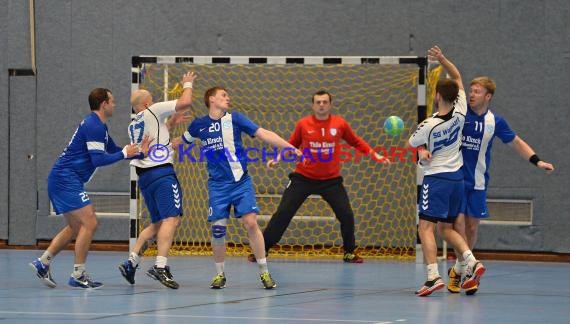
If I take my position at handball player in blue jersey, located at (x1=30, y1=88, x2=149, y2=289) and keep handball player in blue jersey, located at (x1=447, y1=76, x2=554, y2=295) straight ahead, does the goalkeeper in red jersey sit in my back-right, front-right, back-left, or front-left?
front-left

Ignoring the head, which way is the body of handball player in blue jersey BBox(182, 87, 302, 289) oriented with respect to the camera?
toward the camera

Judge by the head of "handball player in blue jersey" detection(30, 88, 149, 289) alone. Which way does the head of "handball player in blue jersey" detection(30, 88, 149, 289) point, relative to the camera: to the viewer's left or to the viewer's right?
to the viewer's right

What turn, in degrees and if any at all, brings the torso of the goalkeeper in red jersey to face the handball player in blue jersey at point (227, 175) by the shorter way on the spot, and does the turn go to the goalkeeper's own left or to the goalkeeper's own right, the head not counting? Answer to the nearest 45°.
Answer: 0° — they already face them

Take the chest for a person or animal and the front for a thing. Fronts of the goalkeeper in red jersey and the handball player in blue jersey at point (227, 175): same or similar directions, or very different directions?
same or similar directions

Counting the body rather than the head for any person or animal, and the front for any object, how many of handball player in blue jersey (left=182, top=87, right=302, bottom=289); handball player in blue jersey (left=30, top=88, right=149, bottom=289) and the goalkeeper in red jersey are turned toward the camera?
2

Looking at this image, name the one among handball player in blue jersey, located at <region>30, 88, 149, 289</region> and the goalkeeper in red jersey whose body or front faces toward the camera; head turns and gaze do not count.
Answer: the goalkeeper in red jersey

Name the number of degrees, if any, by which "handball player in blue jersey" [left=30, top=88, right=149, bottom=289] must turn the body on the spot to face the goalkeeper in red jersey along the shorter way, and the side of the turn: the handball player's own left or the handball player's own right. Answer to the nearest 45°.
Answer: approximately 45° to the handball player's own left

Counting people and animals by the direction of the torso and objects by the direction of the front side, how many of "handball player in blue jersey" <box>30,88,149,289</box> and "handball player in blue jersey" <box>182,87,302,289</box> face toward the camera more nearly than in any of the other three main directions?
1

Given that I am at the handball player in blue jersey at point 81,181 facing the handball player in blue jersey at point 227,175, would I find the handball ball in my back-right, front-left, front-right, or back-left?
front-left

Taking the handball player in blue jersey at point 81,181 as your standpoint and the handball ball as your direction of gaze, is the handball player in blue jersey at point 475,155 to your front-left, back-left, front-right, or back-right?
front-right

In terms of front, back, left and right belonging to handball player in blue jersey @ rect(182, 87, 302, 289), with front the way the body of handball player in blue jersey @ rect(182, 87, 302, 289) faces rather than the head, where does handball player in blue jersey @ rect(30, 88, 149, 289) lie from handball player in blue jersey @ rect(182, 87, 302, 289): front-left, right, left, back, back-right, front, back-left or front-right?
right

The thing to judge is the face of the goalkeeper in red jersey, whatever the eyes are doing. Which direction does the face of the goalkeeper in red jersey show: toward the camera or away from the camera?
toward the camera

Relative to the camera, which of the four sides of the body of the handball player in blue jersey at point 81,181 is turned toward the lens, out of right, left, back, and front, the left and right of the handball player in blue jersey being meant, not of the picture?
right

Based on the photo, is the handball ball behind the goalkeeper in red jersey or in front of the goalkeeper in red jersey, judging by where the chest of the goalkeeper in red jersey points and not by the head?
in front

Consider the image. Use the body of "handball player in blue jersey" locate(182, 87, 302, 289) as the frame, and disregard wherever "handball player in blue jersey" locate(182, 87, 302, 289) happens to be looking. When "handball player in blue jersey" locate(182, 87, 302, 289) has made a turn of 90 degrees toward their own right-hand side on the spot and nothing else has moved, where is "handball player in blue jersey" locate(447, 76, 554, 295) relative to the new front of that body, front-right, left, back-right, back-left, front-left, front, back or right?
back
